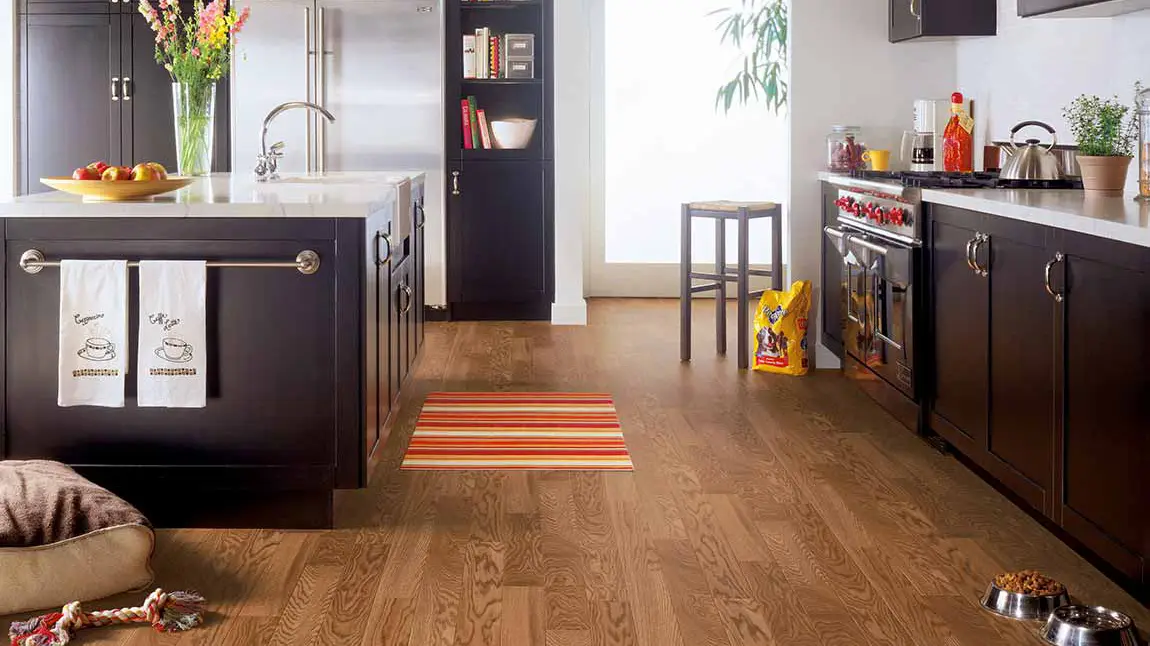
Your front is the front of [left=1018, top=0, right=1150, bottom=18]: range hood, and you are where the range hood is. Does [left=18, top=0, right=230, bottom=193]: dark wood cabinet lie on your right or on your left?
on your right

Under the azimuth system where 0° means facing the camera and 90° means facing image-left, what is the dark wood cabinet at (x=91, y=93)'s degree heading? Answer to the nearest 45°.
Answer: approximately 0°

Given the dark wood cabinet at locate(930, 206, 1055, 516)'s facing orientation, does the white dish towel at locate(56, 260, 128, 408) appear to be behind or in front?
in front

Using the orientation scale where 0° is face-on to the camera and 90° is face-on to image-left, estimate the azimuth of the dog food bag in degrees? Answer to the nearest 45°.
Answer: approximately 45°

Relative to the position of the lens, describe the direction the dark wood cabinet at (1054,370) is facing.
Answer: facing the viewer and to the left of the viewer

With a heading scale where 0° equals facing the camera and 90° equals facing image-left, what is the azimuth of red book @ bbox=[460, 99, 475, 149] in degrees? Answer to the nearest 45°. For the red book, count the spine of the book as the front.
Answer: approximately 0°
